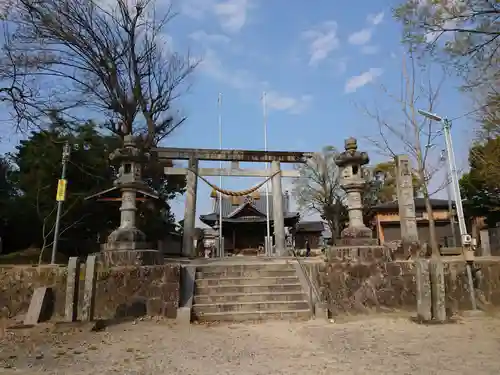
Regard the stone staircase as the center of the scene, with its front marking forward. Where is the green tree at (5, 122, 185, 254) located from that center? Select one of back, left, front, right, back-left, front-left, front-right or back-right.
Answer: back-right

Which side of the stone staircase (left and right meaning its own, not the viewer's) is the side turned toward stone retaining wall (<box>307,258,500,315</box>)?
left

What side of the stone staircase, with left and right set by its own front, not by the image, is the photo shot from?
front

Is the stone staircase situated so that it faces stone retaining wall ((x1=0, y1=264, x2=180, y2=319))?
no

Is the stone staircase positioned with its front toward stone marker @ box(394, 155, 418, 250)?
no

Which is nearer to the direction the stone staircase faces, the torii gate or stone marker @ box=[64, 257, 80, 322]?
the stone marker

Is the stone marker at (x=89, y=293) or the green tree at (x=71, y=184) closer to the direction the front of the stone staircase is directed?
the stone marker

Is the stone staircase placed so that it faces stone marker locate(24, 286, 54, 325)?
no

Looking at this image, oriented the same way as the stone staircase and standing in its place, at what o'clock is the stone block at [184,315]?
The stone block is roughly at 2 o'clock from the stone staircase.

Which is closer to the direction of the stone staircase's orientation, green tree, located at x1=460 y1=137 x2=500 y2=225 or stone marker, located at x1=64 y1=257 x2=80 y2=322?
the stone marker

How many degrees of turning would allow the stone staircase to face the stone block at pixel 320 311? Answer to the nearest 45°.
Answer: approximately 45° to its left

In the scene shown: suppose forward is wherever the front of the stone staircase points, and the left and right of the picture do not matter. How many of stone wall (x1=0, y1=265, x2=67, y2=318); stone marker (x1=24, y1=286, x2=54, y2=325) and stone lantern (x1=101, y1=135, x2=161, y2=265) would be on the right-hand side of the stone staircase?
3

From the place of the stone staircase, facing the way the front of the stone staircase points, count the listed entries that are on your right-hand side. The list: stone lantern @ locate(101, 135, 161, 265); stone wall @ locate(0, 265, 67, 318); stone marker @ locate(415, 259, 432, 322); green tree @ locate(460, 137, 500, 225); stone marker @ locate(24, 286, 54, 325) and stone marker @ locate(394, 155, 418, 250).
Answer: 3

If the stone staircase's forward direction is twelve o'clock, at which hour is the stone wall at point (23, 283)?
The stone wall is roughly at 3 o'clock from the stone staircase.

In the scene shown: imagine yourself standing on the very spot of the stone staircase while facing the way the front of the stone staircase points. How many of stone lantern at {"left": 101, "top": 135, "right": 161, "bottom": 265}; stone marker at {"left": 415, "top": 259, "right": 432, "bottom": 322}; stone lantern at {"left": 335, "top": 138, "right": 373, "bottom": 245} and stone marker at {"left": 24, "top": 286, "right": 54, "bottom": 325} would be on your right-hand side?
2

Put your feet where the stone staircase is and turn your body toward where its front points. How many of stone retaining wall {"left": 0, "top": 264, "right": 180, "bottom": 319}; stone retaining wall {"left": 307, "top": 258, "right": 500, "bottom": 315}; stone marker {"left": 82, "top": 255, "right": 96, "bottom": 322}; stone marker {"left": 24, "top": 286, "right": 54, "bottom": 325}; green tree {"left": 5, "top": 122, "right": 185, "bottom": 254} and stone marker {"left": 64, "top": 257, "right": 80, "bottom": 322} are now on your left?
1
